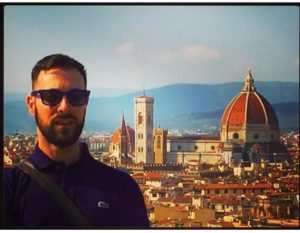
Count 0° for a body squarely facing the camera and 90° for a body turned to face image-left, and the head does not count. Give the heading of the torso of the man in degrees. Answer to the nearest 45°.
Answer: approximately 0°

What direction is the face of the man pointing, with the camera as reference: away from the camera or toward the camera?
toward the camera
